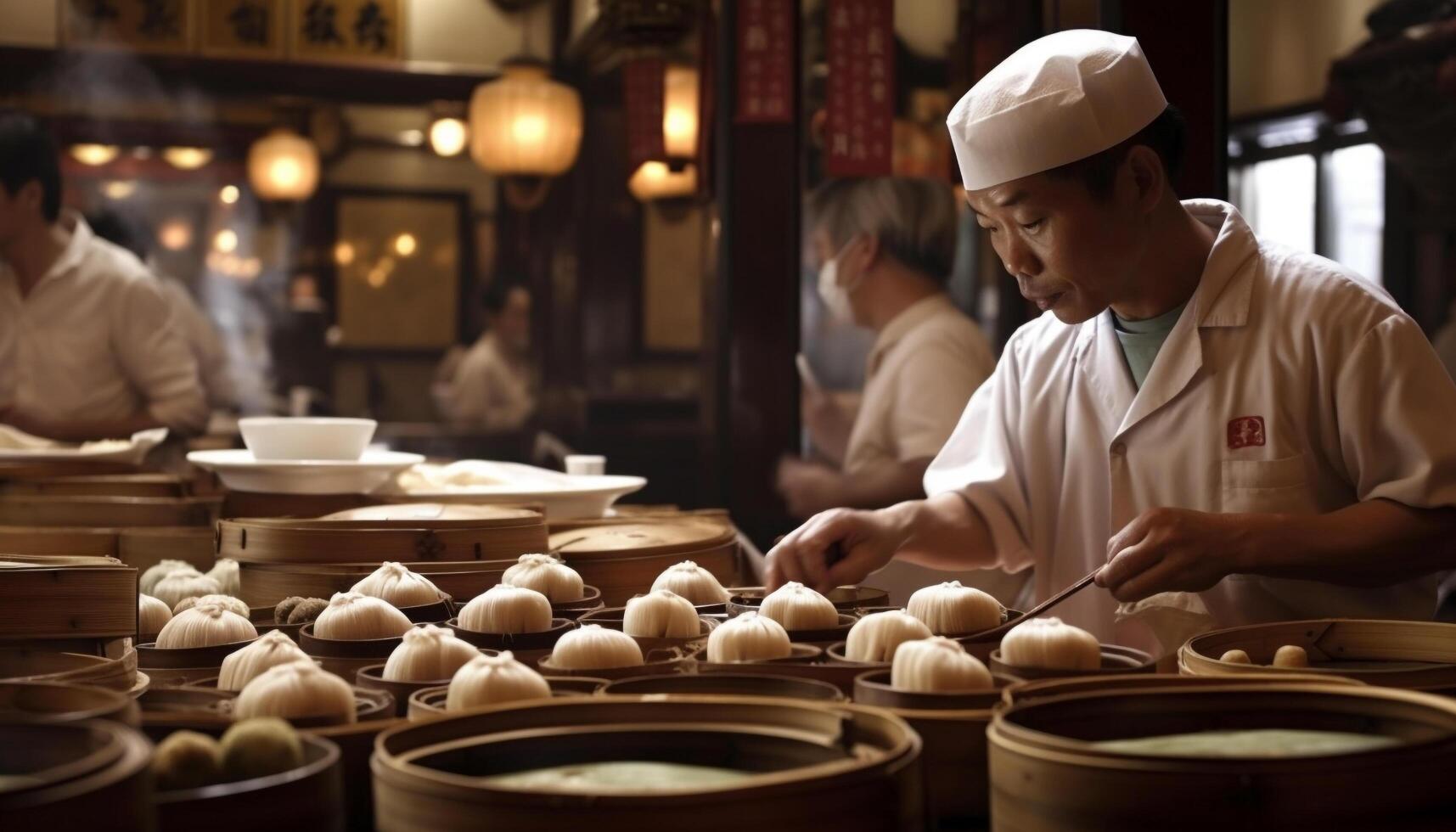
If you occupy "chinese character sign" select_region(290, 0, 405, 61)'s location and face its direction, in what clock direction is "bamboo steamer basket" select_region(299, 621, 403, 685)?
The bamboo steamer basket is roughly at 12 o'clock from the chinese character sign.

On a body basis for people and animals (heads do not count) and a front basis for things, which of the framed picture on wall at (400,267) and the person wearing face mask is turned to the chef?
the framed picture on wall

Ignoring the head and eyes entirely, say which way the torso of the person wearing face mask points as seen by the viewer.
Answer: to the viewer's left

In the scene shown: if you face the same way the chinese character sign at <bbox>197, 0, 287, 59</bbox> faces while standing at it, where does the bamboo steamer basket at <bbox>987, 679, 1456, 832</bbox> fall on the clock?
The bamboo steamer basket is roughly at 12 o'clock from the chinese character sign.

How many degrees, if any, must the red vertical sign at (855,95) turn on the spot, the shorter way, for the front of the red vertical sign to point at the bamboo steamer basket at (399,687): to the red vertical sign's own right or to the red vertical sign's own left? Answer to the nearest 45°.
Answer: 0° — it already faces it

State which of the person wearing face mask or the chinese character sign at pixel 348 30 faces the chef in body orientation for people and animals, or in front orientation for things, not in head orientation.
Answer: the chinese character sign
